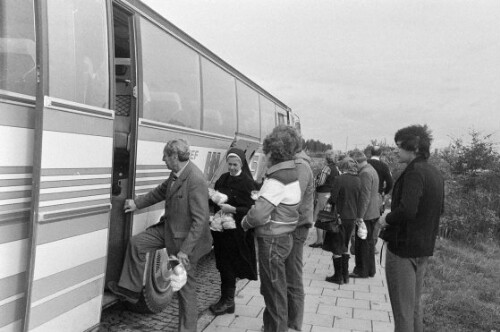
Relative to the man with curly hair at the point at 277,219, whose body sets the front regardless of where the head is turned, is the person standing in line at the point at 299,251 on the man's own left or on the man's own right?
on the man's own right

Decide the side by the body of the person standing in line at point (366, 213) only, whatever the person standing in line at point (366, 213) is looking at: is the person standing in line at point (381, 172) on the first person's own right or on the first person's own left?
on the first person's own right

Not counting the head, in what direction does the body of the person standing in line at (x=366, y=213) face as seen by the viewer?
to the viewer's left

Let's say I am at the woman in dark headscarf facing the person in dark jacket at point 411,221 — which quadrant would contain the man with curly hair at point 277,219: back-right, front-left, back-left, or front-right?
front-right

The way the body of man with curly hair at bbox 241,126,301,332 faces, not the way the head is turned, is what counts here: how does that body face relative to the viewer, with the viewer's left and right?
facing away from the viewer and to the left of the viewer

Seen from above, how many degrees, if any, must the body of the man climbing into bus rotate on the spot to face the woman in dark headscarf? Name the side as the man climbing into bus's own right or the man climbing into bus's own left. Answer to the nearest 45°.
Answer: approximately 135° to the man climbing into bus's own right

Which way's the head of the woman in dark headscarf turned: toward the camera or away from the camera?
toward the camera

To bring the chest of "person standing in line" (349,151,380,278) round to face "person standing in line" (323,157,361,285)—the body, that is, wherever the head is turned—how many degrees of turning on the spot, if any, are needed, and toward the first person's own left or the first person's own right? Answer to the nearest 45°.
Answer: approximately 45° to the first person's own left

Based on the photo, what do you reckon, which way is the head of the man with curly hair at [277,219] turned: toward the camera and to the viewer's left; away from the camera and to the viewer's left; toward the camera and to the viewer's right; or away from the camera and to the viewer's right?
away from the camera and to the viewer's left

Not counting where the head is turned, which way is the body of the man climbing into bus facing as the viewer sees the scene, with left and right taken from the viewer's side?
facing to the left of the viewer

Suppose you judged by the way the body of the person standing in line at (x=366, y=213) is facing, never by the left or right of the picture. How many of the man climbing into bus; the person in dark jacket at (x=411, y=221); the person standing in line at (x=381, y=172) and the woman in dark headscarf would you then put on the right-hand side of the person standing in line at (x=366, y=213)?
1

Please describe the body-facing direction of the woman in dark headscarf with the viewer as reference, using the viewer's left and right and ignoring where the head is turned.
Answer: facing the viewer and to the left of the viewer

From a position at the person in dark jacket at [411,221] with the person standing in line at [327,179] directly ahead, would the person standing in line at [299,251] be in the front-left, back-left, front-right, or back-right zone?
front-left

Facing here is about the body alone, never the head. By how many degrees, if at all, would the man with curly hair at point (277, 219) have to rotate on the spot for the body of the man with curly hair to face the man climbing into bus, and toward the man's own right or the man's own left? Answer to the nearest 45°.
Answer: approximately 45° to the man's own left
